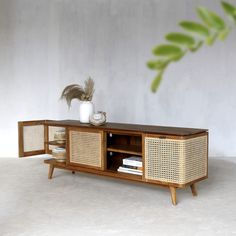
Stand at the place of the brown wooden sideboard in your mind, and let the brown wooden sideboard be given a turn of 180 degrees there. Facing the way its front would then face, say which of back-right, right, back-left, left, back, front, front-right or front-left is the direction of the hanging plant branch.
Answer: back-right

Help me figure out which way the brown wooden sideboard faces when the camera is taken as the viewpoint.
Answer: facing the viewer and to the left of the viewer
